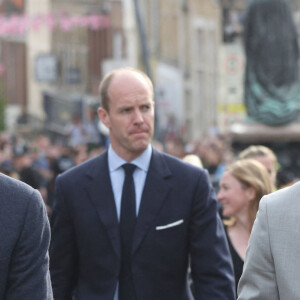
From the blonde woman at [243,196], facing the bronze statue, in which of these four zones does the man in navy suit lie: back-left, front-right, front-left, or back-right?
back-left

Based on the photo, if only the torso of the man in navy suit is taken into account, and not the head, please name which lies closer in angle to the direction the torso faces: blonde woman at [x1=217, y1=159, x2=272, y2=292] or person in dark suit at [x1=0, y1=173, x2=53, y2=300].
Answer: the person in dark suit

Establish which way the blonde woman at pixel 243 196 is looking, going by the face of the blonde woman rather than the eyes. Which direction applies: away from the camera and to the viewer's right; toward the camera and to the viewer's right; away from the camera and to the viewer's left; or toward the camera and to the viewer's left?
toward the camera and to the viewer's left

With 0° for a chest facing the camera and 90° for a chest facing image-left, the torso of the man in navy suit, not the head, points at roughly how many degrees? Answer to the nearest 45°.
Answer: approximately 0°

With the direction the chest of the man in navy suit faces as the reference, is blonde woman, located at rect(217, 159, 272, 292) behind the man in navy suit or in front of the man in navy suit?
behind

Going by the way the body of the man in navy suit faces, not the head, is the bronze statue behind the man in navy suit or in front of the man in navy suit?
behind

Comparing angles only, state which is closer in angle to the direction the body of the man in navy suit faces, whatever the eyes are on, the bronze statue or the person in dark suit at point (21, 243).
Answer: the person in dark suit
